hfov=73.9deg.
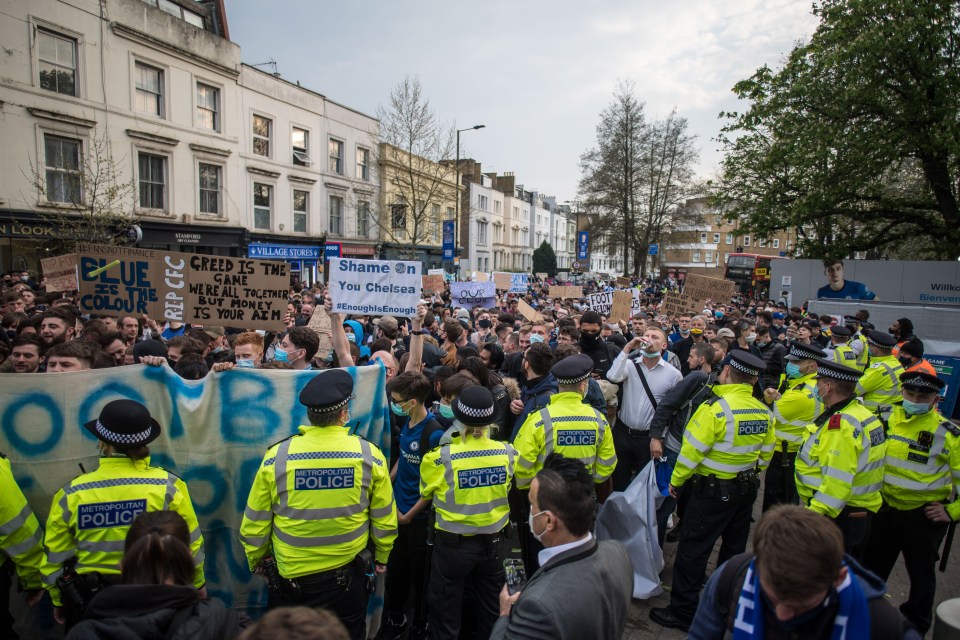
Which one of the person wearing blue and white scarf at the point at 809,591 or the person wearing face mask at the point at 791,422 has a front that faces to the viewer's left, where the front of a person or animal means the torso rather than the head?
the person wearing face mask at the point at 791,422

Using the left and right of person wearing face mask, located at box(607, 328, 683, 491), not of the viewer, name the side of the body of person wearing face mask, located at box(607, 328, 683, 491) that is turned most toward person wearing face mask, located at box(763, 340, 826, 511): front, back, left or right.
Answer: left

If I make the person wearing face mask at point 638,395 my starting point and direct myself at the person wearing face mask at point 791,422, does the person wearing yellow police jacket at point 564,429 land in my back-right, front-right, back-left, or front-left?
back-right

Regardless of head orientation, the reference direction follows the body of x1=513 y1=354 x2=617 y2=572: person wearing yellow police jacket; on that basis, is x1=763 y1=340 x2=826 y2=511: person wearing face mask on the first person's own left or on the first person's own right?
on the first person's own right

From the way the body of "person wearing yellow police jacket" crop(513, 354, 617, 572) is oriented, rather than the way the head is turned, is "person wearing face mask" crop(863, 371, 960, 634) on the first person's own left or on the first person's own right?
on the first person's own right

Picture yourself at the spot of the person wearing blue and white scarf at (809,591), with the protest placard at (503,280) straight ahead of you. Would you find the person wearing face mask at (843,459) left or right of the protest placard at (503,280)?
right

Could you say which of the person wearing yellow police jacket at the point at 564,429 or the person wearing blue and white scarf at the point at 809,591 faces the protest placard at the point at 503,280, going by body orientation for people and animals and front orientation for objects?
the person wearing yellow police jacket at the point at 564,429

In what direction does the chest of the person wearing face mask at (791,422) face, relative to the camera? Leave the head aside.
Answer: to the viewer's left

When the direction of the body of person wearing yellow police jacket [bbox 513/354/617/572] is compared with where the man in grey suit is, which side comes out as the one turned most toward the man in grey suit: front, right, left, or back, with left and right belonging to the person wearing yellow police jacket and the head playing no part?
back
